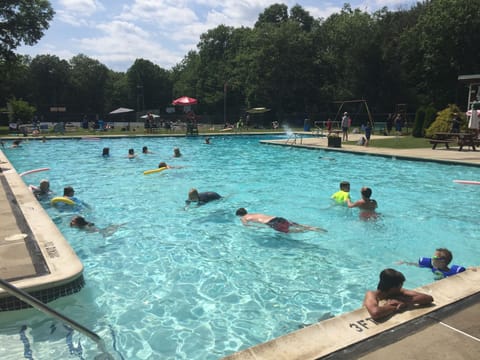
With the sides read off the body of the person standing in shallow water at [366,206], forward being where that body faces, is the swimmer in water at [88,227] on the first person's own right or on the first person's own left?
on the first person's own left

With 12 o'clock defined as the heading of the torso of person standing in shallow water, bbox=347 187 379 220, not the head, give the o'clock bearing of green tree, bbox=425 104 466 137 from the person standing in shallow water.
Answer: The green tree is roughly at 2 o'clock from the person standing in shallow water.

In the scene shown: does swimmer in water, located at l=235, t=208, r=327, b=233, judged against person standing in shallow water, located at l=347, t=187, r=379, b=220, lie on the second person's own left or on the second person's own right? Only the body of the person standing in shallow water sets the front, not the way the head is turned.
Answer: on the second person's own left

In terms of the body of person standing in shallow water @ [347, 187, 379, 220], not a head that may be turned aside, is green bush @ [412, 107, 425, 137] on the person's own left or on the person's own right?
on the person's own right

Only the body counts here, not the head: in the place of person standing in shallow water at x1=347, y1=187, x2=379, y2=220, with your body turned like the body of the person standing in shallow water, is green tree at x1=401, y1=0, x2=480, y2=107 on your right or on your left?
on your right

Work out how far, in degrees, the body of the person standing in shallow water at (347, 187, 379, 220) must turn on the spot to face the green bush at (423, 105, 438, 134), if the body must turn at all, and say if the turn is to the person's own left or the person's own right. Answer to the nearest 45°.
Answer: approximately 45° to the person's own right

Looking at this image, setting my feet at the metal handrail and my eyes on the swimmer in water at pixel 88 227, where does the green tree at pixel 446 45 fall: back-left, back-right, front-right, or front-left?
front-right

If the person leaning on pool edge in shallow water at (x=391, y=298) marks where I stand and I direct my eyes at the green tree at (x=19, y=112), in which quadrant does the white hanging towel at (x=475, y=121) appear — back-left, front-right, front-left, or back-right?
front-right

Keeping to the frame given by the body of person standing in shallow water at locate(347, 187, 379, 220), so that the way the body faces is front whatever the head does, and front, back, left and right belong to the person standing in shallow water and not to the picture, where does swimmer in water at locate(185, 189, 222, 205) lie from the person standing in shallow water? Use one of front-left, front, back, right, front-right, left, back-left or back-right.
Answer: front-left

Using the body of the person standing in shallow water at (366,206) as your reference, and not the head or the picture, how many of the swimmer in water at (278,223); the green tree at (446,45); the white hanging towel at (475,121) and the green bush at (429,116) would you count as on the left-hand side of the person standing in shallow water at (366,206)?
1

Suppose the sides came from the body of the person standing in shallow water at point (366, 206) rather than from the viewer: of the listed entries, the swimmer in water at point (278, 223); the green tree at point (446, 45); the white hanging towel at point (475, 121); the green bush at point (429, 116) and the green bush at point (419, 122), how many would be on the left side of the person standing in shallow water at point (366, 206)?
1

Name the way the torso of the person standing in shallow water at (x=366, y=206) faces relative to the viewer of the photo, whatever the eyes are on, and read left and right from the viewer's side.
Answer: facing away from the viewer and to the left of the viewer

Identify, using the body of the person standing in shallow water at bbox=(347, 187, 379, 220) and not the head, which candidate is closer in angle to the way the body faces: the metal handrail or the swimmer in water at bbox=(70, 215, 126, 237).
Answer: the swimmer in water

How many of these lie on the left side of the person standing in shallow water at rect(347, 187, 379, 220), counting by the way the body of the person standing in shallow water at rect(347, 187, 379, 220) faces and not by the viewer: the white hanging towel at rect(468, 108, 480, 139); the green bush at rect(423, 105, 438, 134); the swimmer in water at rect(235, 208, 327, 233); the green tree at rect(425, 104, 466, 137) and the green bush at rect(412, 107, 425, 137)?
1

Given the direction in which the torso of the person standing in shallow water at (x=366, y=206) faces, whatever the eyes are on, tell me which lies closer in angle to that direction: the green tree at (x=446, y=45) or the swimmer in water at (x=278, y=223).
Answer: the green tree

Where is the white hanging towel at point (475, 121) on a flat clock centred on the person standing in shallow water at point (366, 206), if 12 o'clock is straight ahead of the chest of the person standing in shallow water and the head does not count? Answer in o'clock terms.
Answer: The white hanging towel is roughly at 2 o'clock from the person standing in shallow water.
